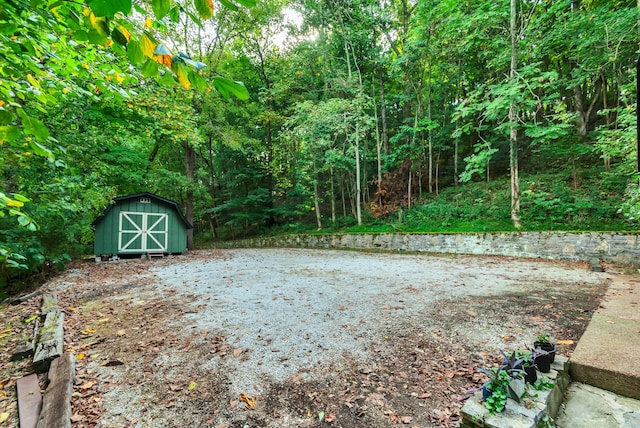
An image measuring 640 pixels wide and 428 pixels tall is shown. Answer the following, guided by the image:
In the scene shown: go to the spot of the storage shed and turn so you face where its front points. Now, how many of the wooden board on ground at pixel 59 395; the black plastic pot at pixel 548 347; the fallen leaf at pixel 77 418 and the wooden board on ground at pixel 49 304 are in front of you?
4

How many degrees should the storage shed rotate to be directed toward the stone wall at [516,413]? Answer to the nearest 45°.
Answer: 0° — it already faces it

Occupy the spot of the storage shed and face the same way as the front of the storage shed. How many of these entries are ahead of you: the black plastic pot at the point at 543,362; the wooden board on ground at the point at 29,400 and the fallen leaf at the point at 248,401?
3

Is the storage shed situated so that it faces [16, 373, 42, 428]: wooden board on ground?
yes

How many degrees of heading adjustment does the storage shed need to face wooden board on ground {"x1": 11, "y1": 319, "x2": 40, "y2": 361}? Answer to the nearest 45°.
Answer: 0° — it already faces it

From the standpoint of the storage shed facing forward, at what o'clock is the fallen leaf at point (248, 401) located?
The fallen leaf is roughly at 12 o'clock from the storage shed.

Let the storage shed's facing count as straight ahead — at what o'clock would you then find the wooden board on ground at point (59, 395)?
The wooden board on ground is roughly at 12 o'clock from the storage shed.

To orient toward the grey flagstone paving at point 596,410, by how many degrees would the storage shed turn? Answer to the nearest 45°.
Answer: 0° — it already faces it

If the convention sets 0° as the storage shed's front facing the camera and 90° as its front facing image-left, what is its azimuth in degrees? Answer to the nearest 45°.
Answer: approximately 0°
